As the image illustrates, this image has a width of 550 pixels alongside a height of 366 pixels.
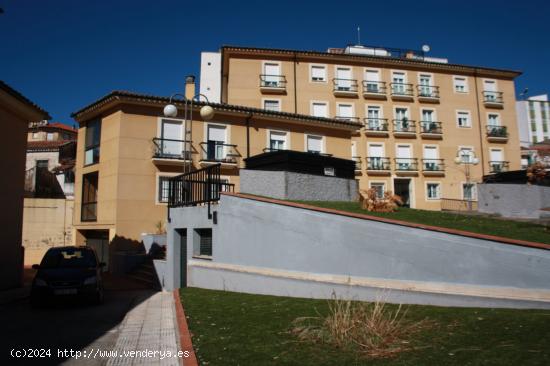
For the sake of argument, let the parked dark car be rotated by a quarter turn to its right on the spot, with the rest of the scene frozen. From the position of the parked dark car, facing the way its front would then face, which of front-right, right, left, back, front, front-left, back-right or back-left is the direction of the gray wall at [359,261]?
back-left

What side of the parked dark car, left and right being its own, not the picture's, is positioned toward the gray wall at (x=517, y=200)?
left

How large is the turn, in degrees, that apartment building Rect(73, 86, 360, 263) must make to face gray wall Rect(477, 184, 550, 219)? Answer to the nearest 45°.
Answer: approximately 45° to its left

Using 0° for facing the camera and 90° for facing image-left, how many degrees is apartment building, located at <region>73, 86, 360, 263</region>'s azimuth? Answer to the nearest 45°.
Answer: approximately 315°

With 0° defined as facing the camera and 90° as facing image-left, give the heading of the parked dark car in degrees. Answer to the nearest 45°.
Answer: approximately 0°

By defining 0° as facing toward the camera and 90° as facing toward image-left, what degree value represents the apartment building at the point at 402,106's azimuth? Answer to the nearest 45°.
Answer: approximately 315°

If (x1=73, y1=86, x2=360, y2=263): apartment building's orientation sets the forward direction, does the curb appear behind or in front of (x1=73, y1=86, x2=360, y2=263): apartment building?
in front

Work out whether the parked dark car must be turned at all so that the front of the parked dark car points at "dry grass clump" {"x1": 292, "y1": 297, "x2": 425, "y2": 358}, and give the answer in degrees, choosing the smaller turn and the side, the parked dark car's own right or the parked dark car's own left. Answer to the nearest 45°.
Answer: approximately 45° to the parked dark car's own left

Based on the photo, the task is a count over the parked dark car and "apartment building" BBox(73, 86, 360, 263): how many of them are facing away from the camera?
0

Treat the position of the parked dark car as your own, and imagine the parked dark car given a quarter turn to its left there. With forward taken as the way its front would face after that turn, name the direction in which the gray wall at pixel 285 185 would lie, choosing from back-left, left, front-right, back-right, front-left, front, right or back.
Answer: front

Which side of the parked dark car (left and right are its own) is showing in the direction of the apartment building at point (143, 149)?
back

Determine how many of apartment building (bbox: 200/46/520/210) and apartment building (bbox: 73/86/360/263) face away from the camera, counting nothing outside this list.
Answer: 0
